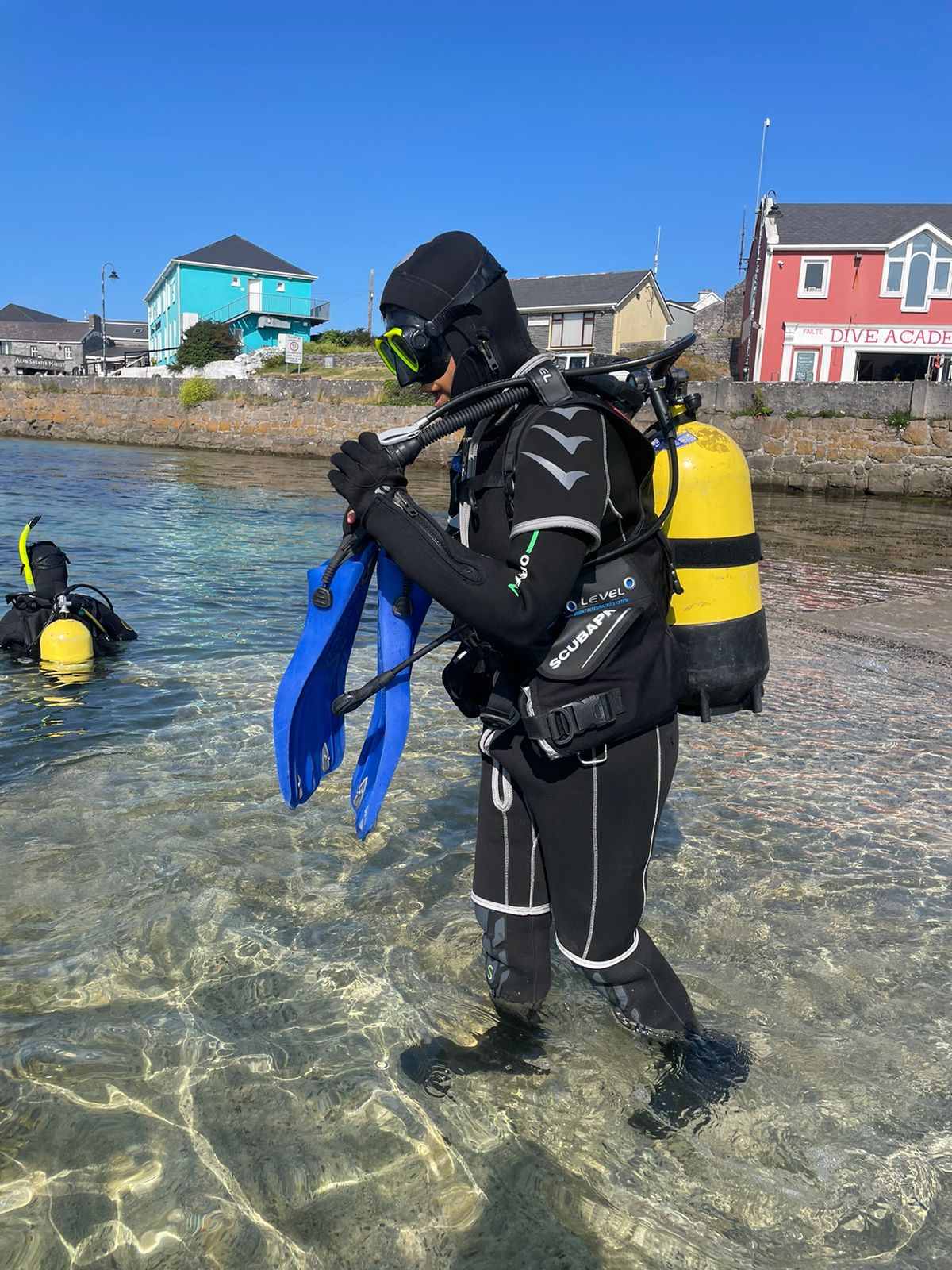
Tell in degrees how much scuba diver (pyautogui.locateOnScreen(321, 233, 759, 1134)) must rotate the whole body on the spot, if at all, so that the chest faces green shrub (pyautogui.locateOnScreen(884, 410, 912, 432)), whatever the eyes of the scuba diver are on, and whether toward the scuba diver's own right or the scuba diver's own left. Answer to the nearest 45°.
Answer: approximately 90° to the scuba diver's own right

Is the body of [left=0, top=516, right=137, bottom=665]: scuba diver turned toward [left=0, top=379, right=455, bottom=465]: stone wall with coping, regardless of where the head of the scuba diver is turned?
yes

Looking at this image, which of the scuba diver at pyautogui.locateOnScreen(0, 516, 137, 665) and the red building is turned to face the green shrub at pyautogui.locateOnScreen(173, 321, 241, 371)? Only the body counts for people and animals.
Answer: the scuba diver

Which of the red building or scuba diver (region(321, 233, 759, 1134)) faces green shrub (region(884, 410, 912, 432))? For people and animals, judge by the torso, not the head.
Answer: the red building

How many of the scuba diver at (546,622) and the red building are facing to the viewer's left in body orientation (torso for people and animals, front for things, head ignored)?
1

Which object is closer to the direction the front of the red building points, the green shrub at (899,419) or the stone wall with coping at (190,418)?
the green shrub

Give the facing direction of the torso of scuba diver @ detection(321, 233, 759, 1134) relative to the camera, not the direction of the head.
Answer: to the viewer's left

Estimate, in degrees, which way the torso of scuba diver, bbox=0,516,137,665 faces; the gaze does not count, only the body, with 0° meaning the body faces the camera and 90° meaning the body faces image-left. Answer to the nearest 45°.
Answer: approximately 180°

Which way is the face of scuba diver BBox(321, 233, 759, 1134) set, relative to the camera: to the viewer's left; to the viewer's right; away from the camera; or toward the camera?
to the viewer's left

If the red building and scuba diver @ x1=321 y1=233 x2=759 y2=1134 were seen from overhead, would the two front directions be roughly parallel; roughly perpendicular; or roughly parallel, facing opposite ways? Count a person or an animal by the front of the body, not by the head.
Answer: roughly perpendicular

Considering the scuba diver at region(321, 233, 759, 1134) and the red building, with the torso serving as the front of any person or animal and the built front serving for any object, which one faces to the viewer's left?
the scuba diver

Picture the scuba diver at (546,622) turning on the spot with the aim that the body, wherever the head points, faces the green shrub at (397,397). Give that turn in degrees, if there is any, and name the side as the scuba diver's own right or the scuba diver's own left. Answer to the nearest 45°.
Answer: approximately 90° to the scuba diver's own right

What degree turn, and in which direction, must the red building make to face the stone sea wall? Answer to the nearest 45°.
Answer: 0° — it already faces it
